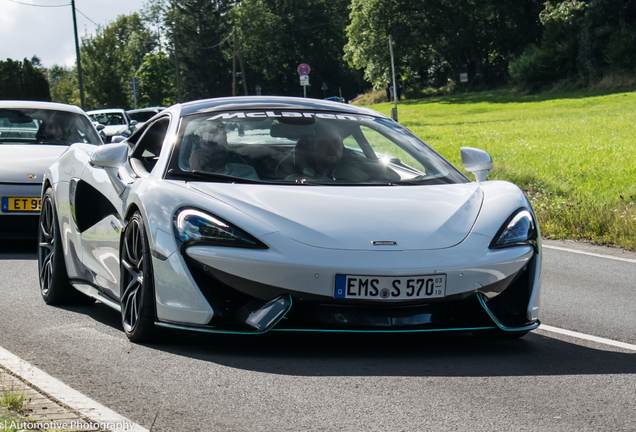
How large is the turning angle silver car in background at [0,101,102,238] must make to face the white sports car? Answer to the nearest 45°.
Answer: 0° — it already faces it

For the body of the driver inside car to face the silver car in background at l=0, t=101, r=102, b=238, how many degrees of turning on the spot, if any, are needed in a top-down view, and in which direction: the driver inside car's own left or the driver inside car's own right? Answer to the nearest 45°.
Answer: approximately 135° to the driver inside car's own right

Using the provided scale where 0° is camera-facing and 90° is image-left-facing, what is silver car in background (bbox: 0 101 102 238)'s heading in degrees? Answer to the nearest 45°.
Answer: approximately 0°

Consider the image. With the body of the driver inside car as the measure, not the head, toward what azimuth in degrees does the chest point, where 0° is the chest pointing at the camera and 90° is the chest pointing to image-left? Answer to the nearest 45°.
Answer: approximately 0°

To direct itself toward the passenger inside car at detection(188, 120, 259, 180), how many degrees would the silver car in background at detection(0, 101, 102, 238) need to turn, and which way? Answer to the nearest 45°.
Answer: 0° — it already faces them

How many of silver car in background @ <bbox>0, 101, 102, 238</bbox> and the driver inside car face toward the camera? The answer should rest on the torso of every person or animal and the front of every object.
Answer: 2
